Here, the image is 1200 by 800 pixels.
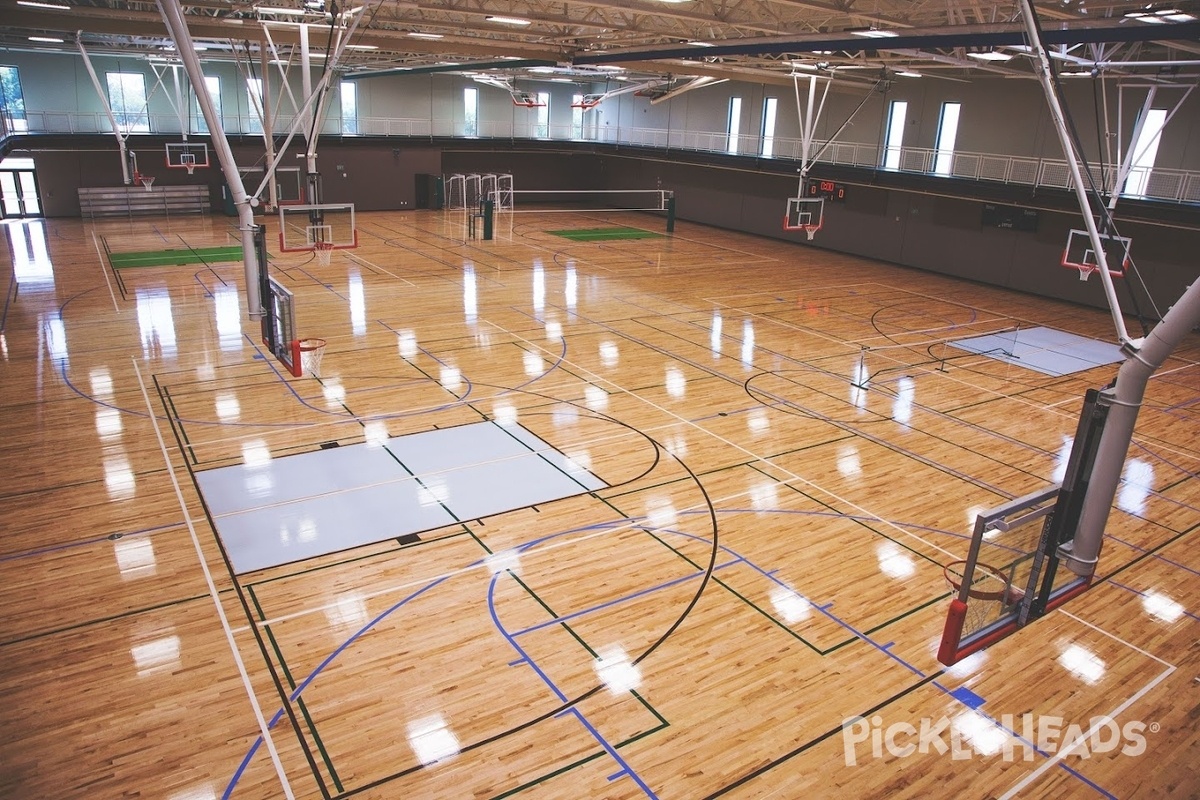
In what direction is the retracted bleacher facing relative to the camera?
toward the camera

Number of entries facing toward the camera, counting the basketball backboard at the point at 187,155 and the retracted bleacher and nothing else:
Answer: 2

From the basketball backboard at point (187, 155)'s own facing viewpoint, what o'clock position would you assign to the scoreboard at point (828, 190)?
The scoreboard is roughly at 10 o'clock from the basketball backboard.

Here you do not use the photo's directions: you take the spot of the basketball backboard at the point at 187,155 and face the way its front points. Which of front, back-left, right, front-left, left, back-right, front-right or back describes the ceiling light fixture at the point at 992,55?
front-left

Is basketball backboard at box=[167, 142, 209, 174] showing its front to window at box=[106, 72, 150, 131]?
no

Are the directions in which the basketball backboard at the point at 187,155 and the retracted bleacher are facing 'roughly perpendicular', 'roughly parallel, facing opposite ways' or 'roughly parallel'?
roughly parallel

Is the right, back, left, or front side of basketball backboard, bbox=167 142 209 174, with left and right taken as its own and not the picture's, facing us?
front

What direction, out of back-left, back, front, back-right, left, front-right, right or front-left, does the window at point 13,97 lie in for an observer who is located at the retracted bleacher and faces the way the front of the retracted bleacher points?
back-right

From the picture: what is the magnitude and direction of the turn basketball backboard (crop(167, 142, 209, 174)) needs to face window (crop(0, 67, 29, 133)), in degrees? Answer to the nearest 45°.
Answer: approximately 135° to its right

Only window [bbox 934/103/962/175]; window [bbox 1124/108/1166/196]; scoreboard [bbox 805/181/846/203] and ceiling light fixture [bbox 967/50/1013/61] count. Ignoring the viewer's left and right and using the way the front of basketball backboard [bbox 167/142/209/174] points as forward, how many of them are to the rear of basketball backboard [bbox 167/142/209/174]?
0

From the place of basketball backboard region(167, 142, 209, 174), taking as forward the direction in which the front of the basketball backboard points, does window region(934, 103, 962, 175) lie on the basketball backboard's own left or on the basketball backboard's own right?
on the basketball backboard's own left

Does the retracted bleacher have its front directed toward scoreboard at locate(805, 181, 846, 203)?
no

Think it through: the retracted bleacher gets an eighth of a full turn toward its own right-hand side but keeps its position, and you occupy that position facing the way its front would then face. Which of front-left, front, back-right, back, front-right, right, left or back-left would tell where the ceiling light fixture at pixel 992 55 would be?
left

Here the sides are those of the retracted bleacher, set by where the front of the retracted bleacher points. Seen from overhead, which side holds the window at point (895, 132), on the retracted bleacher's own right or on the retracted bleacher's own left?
on the retracted bleacher's own left

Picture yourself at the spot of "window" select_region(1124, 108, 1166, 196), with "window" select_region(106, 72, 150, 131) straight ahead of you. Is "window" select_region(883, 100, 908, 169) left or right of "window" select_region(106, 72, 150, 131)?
right

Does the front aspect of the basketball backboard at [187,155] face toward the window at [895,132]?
no
